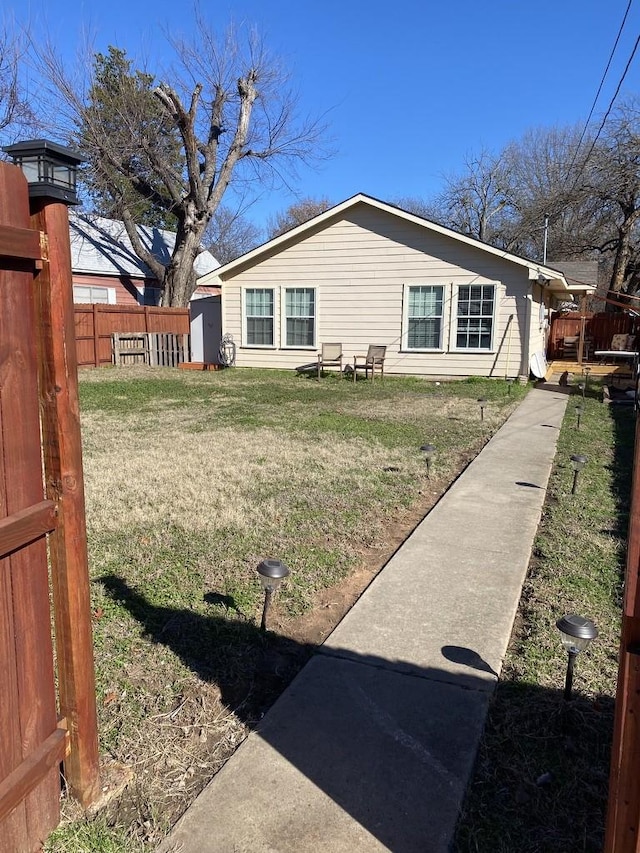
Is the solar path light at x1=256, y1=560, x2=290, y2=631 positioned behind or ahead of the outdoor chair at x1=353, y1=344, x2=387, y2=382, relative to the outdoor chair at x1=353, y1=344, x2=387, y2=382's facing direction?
ahead

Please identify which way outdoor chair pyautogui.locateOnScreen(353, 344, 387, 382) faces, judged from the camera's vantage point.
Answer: facing the viewer and to the left of the viewer

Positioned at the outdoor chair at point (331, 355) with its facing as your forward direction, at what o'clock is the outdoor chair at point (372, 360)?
the outdoor chair at point (372, 360) is roughly at 8 o'clock from the outdoor chair at point (331, 355).

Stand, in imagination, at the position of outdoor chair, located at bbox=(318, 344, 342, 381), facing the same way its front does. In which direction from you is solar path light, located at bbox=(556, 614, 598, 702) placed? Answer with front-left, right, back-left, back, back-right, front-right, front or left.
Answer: front-left

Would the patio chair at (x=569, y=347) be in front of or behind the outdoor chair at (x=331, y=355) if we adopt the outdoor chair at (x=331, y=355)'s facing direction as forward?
behind

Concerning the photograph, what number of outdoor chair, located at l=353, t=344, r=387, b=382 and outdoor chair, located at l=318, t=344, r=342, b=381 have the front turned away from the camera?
0

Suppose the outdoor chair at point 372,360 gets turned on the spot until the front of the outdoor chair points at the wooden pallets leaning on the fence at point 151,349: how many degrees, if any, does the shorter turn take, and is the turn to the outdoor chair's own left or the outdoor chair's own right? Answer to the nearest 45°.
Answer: approximately 90° to the outdoor chair's own right

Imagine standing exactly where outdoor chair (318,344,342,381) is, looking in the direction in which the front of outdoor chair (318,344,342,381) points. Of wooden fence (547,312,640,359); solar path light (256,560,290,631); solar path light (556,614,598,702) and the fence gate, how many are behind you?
1

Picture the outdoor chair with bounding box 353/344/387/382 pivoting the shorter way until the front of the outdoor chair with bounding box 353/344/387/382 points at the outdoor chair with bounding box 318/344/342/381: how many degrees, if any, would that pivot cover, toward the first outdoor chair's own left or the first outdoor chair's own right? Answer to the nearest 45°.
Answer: approximately 45° to the first outdoor chair's own right

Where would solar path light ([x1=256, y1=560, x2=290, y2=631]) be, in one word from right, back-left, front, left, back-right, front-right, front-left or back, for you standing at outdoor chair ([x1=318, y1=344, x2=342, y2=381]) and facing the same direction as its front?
front-left

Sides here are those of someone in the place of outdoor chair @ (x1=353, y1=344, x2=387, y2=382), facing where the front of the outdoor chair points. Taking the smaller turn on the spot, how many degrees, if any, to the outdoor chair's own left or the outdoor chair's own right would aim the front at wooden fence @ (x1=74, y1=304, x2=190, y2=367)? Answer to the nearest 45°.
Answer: approximately 45° to the outdoor chair's own right

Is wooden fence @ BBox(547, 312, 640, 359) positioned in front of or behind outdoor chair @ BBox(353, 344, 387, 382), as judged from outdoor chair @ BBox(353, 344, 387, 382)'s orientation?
behind

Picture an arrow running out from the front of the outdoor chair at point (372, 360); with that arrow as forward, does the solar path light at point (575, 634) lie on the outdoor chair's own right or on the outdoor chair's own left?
on the outdoor chair's own left

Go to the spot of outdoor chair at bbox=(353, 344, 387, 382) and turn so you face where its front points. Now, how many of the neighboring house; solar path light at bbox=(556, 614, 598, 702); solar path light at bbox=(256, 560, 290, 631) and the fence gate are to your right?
1
